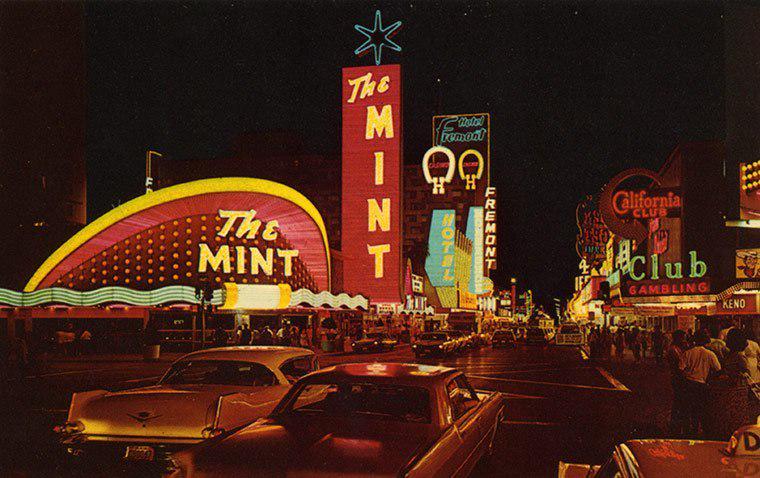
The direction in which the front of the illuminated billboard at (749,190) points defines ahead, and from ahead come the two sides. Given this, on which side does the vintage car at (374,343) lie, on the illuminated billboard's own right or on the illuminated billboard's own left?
on the illuminated billboard's own right

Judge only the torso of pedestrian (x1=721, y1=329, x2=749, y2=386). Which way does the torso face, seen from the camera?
away from the camera

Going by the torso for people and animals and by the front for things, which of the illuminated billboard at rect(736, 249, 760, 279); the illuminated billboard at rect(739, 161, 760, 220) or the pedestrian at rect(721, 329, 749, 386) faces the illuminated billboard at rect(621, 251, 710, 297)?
the pedestrian

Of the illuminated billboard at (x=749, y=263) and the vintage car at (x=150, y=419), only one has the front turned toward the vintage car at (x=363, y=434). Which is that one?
the illuminated billboard

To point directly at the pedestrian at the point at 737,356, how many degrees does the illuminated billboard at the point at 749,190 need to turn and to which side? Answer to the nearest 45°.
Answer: approximately 45° to its left
